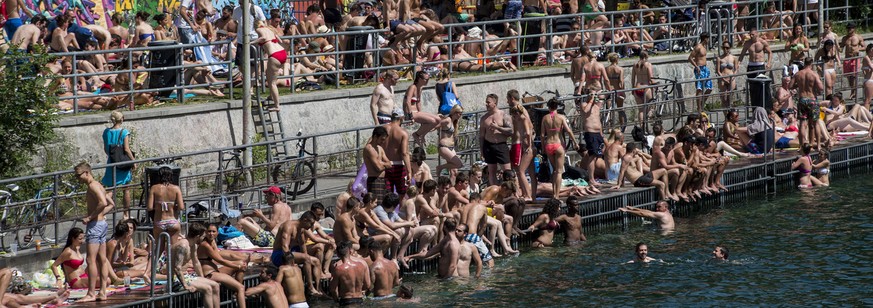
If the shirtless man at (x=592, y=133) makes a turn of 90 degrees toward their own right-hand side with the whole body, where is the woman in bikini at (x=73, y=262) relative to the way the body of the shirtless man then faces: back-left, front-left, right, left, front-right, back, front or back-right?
front

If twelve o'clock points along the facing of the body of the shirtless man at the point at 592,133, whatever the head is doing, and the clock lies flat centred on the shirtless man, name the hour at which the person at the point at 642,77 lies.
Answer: The person is roughly at 8 o'clock from the shirtless man.

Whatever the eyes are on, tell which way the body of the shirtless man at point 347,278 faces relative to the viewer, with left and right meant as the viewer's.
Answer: facing away from the viewer

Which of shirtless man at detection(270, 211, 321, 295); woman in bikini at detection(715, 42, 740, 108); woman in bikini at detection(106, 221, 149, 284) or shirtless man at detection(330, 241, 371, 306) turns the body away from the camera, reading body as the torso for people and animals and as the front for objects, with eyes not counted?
shirtless man at detection(330, 241, 371, 306)

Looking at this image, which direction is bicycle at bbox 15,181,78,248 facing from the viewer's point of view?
to the viewer's right

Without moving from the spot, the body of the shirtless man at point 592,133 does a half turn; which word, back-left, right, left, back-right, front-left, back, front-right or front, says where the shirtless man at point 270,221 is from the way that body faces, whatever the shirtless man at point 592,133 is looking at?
left

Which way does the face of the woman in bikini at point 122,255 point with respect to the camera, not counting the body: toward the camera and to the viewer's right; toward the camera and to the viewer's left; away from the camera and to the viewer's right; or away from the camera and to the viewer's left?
toward the camera and to the viewer's right

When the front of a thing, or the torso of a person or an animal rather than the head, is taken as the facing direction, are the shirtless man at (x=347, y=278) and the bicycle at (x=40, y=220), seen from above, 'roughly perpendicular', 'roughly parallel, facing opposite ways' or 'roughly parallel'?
roughly perpendicular

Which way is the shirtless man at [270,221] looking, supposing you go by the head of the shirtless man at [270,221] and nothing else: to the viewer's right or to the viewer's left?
to the viewer's left
